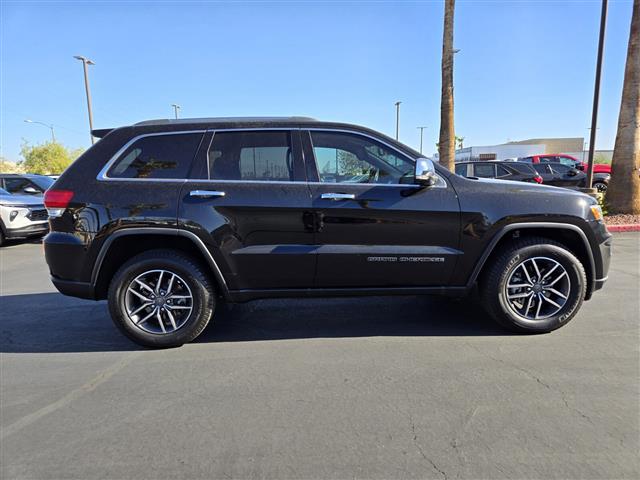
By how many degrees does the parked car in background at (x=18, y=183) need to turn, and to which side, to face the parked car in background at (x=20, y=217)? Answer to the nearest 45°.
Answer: approximately 45° to its right

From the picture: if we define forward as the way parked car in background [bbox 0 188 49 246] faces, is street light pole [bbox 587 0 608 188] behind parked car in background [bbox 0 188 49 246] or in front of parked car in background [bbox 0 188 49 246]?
in front

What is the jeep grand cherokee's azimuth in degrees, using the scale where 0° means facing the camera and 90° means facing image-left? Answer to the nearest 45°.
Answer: approximately 270°

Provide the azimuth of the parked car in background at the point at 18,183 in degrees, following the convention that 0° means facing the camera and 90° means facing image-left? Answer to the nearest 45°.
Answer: approximately 315°

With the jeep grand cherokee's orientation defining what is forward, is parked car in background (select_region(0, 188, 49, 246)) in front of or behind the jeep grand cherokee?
behind

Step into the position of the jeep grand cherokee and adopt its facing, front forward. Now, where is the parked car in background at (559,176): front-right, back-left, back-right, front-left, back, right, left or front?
front-left

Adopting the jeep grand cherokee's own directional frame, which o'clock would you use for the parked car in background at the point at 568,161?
The parked car in background is roughly at 10 o'clock from the jeep grand cherokee.
